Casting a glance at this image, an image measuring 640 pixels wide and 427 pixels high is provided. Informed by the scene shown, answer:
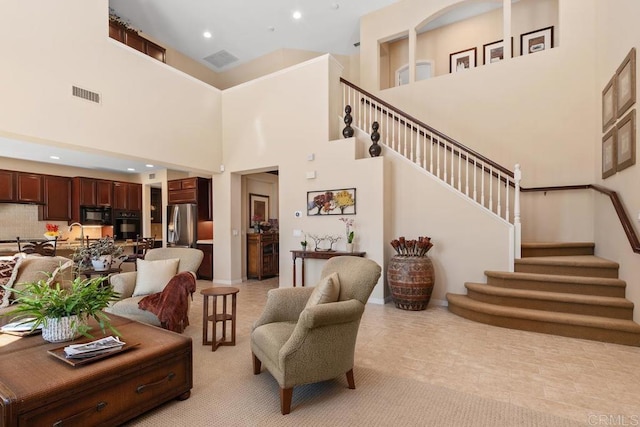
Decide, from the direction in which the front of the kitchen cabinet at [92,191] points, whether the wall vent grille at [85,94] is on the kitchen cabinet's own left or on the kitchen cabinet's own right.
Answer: on the kitchen cabinet's own right

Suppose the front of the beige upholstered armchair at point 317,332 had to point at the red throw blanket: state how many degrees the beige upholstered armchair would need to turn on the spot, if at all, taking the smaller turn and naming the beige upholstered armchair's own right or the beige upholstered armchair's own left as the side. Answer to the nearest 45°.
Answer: approximately 90° to the beige upholstered armchair's own right

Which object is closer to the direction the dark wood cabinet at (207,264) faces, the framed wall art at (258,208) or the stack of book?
the stack of book

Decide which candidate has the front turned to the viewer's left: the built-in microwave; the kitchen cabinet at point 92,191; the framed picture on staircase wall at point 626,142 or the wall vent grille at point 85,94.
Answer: the framed picture on staircase wall

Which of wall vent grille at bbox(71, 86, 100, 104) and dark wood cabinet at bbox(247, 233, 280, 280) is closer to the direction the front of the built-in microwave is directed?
the wall vent grille

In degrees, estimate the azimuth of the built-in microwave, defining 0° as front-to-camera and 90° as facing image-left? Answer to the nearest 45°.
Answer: approximately 0°

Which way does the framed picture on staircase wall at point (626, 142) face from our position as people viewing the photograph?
facing to the left of the viewer

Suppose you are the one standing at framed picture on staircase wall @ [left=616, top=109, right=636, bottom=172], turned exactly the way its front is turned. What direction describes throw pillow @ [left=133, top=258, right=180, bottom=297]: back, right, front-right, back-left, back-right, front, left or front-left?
front-left

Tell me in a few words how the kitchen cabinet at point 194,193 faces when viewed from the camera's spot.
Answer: facing the viewer and to the left of the viewer

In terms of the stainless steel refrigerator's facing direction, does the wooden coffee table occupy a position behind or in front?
in front

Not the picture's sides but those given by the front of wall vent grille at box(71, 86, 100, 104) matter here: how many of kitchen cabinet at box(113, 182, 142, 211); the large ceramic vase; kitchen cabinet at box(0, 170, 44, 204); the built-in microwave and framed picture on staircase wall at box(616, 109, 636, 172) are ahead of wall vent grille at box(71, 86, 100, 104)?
2

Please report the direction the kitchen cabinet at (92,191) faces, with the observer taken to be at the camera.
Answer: facing the viewer and to the right of the viewer

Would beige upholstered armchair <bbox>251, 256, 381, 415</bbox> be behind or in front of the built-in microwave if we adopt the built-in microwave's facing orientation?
in front
